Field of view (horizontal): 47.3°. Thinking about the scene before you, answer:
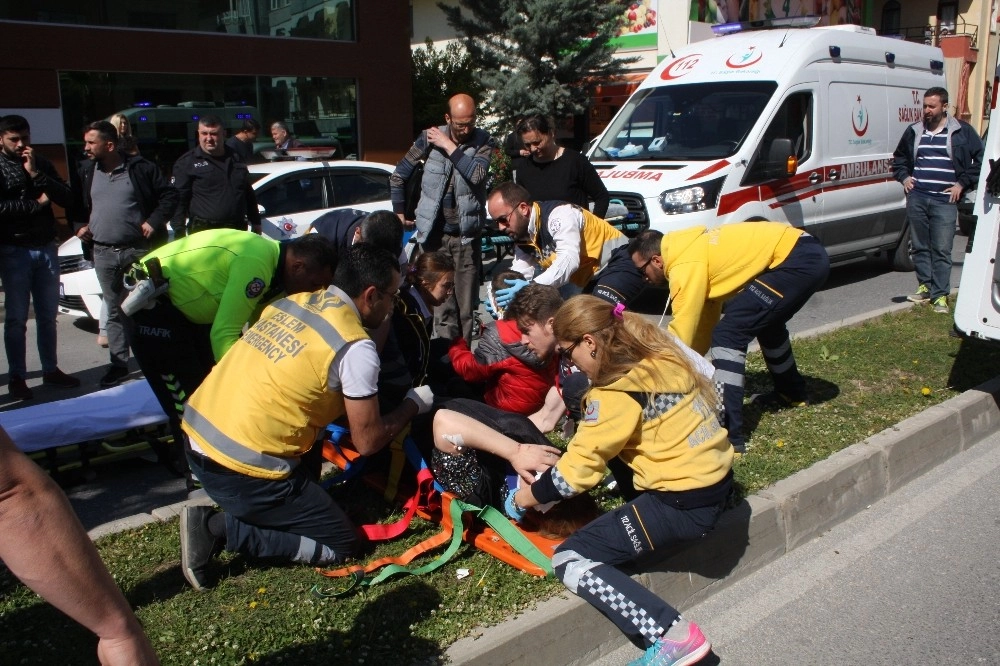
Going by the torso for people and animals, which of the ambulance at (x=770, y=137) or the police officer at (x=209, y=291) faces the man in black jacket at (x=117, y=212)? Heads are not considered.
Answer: the ambulance

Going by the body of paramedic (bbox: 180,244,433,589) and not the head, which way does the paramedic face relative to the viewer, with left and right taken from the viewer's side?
facing away from the viewer and to the right of the viewer

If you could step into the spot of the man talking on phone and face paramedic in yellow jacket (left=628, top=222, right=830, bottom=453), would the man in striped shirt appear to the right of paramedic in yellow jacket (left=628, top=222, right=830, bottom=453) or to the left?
left

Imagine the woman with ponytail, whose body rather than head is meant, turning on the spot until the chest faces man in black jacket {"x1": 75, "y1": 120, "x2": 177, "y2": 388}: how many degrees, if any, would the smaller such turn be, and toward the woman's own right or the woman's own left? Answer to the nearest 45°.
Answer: approximately 45° to the woman's own right

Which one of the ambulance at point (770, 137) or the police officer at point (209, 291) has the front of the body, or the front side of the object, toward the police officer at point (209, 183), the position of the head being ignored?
the ambulance

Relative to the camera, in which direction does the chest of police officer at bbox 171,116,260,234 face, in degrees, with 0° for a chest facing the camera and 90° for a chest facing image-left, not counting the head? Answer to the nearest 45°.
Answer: approximately 0°

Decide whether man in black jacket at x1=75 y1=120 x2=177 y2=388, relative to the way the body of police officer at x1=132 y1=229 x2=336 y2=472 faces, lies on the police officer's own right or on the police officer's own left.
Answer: on the police officer's own left

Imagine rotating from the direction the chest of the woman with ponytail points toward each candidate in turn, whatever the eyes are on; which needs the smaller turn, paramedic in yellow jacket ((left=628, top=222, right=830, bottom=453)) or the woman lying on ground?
the woman lying on ground

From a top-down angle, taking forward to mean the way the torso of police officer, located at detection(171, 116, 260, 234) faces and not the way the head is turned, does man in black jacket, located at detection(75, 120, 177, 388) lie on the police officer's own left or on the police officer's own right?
on the police officer's own right

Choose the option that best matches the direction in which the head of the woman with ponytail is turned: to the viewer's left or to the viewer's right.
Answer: to the viewer's left

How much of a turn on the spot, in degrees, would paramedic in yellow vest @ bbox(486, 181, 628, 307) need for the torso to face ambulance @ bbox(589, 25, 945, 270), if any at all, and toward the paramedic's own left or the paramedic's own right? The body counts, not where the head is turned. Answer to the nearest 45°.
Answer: approximately 180°
